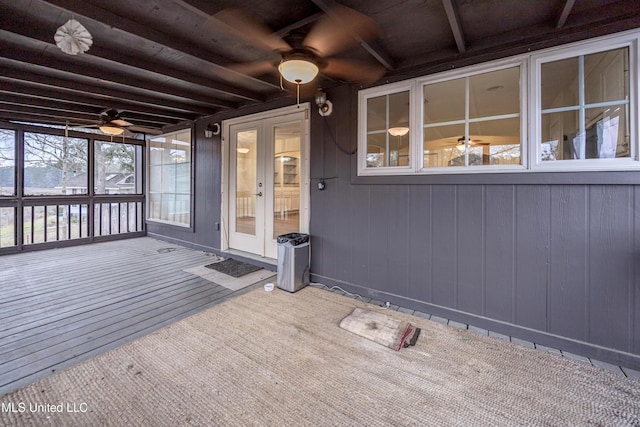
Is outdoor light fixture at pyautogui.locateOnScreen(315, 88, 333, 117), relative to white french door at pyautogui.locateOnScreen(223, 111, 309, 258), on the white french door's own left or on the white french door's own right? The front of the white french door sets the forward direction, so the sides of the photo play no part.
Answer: on the white french door's own left

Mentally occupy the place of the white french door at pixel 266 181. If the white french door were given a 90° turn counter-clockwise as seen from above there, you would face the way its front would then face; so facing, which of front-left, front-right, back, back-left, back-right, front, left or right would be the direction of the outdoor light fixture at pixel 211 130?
back

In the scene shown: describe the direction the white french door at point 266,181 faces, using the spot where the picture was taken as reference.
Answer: facing the viewer and to the left of the viewer
